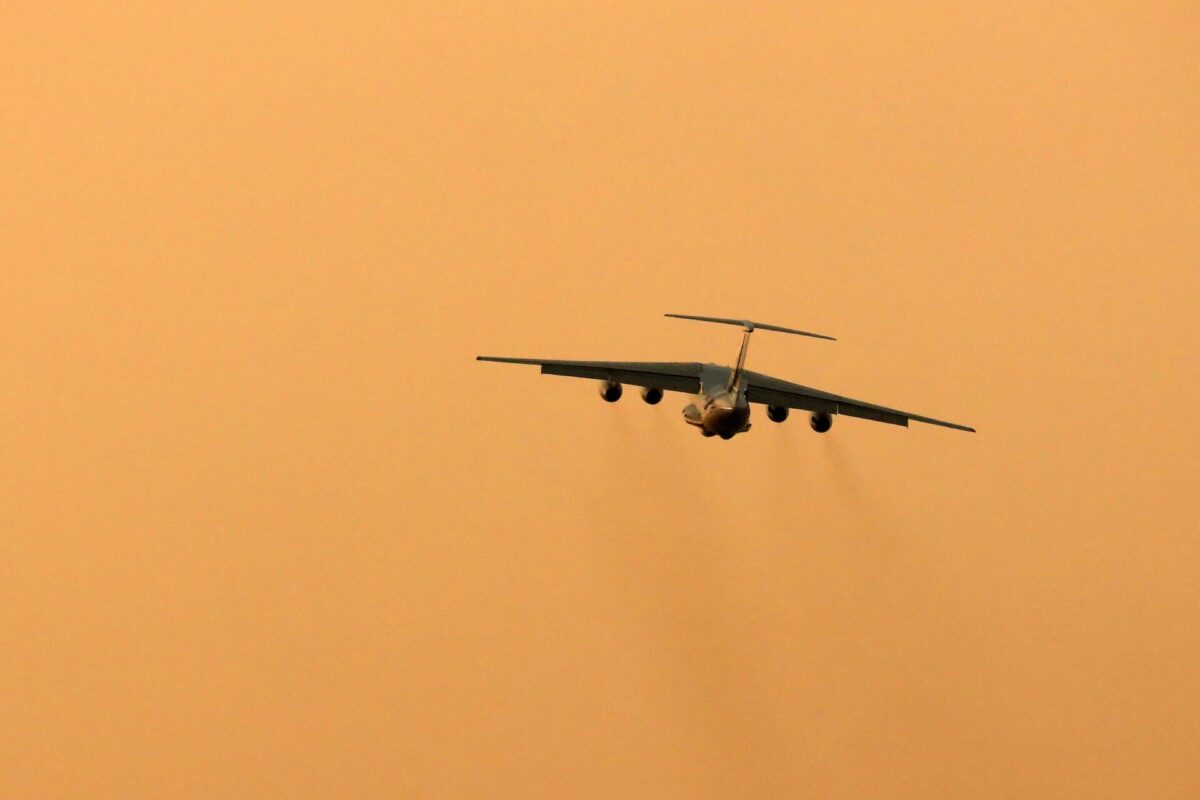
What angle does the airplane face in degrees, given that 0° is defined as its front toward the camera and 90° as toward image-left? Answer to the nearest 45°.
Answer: approximately 180°
